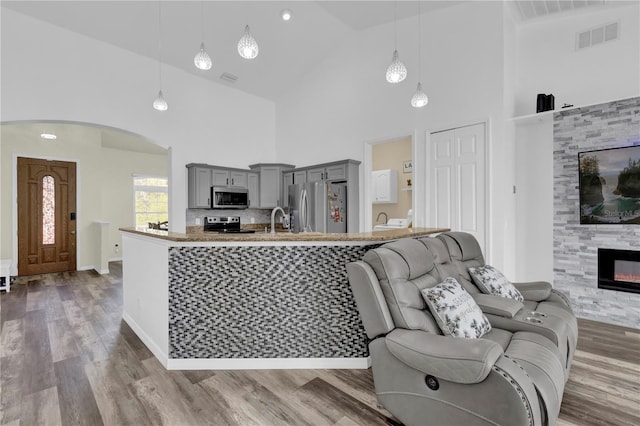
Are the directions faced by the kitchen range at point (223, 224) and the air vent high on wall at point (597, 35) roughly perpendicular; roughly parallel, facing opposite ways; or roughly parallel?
roughly perpendicular

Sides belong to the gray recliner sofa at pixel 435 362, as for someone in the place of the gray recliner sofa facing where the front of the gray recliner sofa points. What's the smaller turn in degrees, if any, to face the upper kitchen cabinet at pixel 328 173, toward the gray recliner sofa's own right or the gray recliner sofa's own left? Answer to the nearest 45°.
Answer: approximately 180°

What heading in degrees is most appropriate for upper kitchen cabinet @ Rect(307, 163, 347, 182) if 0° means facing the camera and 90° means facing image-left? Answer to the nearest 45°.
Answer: approximately 45°

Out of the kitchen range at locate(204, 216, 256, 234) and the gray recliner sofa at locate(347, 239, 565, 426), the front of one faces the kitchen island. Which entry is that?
the kitchen range

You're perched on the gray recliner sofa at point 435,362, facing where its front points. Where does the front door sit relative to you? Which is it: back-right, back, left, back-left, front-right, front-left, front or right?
back-right

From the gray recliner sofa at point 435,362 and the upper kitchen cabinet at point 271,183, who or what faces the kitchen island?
the upper kitchen cabinet

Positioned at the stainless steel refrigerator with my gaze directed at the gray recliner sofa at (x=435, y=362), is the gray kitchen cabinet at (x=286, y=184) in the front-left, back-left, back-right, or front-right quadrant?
back-right

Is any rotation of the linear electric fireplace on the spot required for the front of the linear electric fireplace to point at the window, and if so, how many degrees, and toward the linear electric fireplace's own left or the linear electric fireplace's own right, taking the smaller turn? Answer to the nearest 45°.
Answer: approximately 45° to the linear electric fireplace's own right

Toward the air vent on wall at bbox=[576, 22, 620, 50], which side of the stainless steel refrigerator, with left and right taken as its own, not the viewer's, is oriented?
left

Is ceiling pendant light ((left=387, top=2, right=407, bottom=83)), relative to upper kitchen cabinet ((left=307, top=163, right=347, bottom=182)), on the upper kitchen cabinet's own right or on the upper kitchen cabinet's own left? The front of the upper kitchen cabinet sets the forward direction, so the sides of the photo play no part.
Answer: on the upper kitchen cabinet's own left
